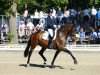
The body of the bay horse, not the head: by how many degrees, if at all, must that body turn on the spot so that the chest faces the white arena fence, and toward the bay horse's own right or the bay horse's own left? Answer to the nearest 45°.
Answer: approximately 90° to the bay horse's own left

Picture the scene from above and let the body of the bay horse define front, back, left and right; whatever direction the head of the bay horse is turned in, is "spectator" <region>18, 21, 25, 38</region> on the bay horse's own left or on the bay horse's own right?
on the bay horse's own left

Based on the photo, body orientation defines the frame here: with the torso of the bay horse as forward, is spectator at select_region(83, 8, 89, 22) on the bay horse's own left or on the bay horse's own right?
on the bay horse's own left

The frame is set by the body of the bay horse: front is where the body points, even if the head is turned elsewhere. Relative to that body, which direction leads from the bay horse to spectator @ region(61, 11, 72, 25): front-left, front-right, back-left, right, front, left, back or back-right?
left

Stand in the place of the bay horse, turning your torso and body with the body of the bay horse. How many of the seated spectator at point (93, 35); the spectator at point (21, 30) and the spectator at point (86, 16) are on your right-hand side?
0

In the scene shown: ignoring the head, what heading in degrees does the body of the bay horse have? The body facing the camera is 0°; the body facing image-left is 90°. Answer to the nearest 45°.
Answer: approximately 270°

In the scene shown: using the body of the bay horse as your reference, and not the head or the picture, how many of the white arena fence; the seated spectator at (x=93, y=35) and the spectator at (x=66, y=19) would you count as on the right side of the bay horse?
0
